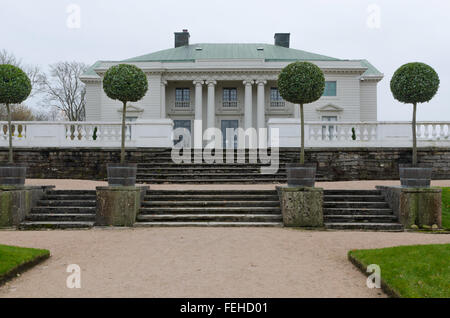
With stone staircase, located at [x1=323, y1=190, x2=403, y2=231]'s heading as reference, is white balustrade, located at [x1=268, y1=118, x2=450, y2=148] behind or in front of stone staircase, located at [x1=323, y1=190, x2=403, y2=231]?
behind

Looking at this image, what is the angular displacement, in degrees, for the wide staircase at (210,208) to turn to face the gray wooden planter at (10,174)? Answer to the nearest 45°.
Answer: approximately 90° to its right

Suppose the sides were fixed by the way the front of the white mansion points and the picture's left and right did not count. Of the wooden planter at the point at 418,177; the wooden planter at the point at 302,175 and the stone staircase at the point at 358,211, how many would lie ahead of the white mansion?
3

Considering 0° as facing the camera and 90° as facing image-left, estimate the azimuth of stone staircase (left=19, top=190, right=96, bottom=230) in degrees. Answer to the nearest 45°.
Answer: approximately 0°

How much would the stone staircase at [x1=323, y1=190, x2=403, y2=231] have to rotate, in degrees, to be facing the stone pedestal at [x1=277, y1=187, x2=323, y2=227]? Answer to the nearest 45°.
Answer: approximately 45° to its right

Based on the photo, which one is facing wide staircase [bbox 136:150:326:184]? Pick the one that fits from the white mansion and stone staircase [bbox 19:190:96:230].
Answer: the white mansion

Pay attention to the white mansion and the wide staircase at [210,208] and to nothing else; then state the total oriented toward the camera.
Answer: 2

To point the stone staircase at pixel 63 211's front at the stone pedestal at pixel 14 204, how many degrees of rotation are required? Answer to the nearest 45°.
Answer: approximately 90° to its right

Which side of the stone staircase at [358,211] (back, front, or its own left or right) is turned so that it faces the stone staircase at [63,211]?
right
